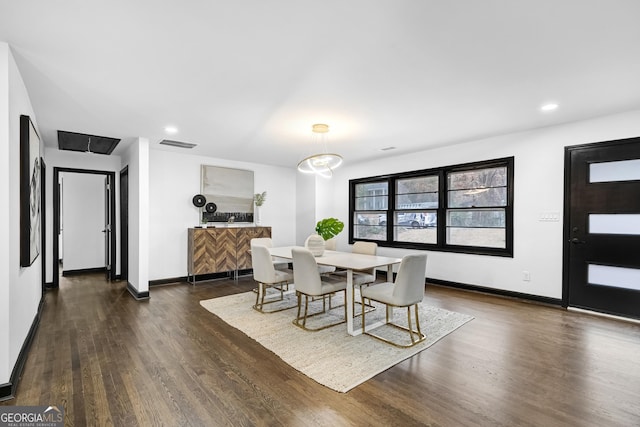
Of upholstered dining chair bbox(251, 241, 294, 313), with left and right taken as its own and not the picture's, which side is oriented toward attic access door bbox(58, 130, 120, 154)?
left

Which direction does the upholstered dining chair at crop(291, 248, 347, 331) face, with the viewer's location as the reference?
facing away from the viewer and to the right of the viewer

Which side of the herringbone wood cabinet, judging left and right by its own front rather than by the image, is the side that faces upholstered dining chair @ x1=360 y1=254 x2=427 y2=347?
front

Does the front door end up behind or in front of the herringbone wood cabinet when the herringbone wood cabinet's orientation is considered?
in front

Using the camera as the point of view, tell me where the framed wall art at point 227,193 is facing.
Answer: facing the viewer and to the right of the viewer

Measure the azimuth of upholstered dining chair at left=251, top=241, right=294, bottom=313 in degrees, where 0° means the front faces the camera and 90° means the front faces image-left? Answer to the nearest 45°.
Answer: approximately 225°

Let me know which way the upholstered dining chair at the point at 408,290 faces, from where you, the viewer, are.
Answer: facing away from the viewer and to the left of the viewer

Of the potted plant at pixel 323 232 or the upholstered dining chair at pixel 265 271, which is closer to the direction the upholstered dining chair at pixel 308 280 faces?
the potted plant
